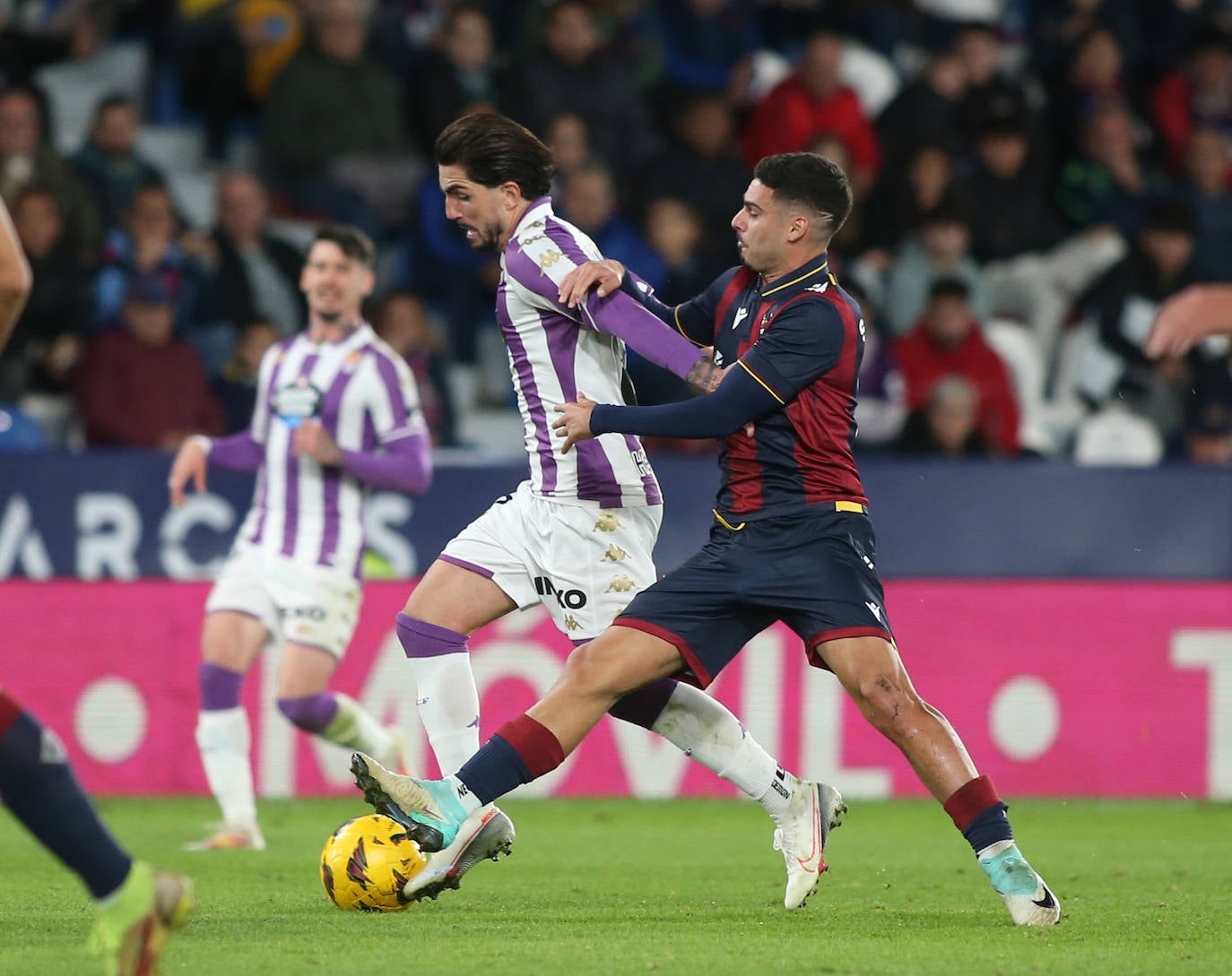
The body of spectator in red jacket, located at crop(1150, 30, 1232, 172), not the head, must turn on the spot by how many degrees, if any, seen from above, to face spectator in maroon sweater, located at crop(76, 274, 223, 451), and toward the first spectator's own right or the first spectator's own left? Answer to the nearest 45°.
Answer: approximately 45° to the first spectator's own right

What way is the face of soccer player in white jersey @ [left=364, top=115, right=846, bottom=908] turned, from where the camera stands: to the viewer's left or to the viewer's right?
to the viewer's left

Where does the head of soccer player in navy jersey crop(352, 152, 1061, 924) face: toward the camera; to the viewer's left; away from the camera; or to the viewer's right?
to the viewer's left

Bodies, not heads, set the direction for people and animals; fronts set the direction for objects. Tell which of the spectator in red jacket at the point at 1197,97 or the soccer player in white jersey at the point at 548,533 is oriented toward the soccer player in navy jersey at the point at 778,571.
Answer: the spectator in red jacket

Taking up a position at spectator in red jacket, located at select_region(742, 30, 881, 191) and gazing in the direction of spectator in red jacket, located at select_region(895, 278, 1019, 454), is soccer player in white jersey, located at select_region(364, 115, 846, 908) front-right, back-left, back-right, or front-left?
front-right

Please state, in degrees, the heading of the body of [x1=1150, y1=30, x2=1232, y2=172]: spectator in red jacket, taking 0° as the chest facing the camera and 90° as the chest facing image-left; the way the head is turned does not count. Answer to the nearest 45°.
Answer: approximately 0°

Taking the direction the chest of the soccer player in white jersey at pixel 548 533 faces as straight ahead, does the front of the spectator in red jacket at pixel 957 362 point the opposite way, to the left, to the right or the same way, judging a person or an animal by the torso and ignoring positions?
to the left

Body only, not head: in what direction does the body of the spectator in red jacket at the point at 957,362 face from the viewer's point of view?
toward the camera

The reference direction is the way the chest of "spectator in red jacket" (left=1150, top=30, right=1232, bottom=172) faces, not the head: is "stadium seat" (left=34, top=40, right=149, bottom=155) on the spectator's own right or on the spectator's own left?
on the spectator's own right

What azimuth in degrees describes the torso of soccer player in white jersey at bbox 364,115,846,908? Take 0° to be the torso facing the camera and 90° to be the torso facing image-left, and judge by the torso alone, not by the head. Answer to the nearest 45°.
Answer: approximately 90°

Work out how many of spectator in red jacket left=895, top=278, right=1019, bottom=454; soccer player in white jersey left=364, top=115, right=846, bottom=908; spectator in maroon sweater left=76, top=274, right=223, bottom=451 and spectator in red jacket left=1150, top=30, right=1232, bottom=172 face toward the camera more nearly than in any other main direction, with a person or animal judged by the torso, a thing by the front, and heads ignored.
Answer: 3

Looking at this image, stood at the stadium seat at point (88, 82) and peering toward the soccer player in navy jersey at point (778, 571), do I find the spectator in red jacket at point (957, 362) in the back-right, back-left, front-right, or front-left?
front-left

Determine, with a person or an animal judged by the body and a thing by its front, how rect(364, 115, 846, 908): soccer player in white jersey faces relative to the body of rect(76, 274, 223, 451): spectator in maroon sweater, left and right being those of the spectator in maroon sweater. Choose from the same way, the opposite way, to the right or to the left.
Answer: to the right

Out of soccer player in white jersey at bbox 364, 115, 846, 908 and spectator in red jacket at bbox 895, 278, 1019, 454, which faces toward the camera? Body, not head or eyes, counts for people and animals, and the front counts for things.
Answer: the spectator in red jacket
